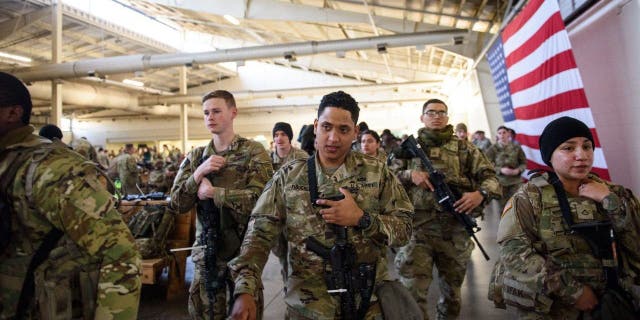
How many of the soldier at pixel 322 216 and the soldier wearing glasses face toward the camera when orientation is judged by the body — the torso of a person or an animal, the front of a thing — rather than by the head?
2

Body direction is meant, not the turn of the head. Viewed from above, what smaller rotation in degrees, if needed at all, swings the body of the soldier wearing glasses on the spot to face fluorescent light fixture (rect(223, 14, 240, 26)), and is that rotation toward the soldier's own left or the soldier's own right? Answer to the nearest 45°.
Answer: approximately 135° to the soldier's own right

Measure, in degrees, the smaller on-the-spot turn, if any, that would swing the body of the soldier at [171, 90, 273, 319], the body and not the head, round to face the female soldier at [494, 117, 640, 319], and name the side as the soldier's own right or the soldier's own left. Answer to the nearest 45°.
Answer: approximately 90° to the soldier's own left

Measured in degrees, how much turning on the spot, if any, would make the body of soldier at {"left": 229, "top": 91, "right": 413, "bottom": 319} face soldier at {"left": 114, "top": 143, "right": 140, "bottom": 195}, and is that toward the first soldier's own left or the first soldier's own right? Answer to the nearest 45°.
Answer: approximately 135° to the first soldier's own right

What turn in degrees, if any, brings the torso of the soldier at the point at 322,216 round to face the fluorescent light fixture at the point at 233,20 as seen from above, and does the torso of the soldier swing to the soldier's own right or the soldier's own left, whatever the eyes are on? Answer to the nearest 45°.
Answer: approximately 180°

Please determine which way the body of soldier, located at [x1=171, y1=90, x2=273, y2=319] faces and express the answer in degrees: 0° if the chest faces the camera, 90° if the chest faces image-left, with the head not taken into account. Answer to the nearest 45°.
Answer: approximately 45°

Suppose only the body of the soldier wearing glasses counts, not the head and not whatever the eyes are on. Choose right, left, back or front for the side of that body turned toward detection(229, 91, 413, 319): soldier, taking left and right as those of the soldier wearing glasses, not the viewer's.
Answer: front

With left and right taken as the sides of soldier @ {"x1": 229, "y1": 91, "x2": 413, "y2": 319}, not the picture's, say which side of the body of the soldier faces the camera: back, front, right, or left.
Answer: front

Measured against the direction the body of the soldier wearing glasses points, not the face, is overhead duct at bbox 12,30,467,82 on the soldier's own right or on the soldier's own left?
on the soldier's own right

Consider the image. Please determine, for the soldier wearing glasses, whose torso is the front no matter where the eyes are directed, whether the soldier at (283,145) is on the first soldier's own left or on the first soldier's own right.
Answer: on the first soldier's own right

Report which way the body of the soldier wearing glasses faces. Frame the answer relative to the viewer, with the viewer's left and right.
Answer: facing the viewer
